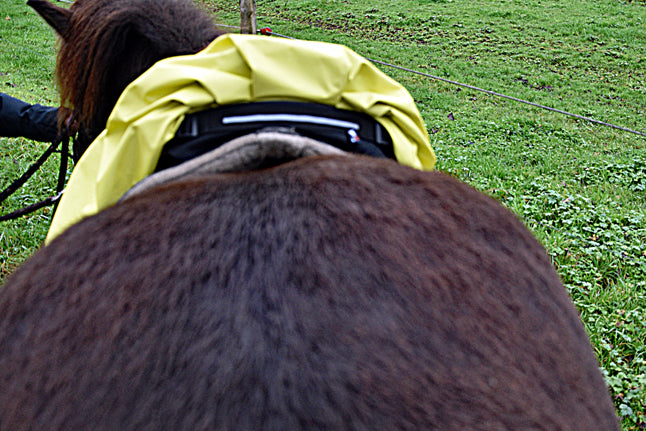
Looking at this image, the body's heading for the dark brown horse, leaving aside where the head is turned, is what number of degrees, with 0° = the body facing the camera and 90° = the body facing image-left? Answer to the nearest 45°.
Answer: approximately 180°

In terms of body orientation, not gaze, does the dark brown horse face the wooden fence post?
yes
